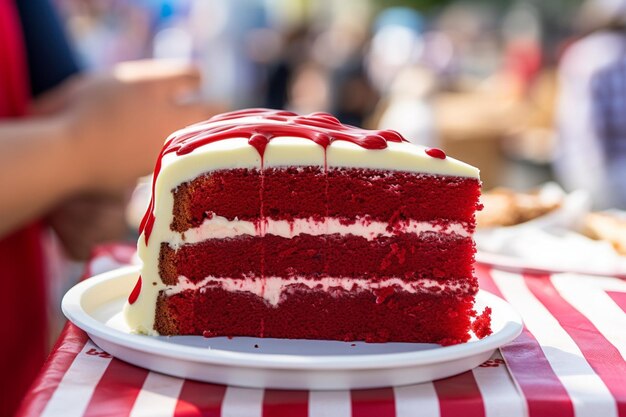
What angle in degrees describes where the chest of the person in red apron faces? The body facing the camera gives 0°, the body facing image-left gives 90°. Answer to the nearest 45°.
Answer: approximately 270°
